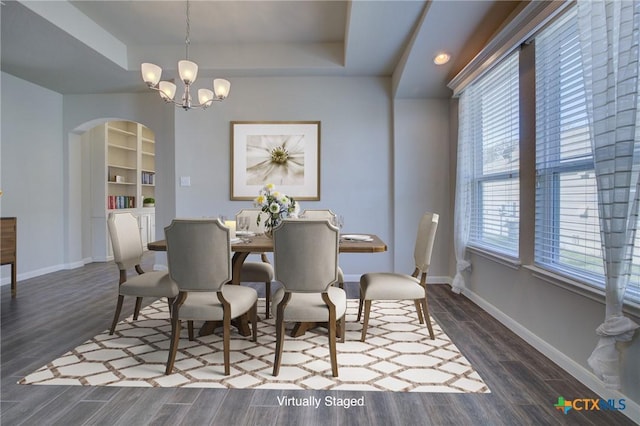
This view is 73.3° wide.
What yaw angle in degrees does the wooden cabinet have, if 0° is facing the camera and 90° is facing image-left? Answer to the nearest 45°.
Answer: approximately 270°

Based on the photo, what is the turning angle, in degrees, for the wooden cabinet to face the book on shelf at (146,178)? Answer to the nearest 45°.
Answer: approximately 45° to its left

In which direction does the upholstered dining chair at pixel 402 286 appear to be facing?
to the viewer's left

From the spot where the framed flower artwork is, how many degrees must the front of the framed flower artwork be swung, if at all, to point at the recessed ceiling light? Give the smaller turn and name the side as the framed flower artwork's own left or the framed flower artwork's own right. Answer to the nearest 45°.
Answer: approximately 45° to the framed flower artwork's own left

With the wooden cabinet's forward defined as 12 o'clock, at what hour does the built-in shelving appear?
The built-in shelving is roughly at 10 o'clock from the wooden cabinet.

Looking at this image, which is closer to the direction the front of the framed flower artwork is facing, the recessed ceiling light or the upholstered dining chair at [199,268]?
the upholstered dining chair

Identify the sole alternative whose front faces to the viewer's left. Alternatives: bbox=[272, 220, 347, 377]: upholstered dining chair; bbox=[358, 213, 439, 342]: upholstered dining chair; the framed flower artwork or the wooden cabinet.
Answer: bbox=[358, 213, 439, 342]: upholstered dining chair

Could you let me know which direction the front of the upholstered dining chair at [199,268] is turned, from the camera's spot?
facing away from the viewer and to the right of the viewer

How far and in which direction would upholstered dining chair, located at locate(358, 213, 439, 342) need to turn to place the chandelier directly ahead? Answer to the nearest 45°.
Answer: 0° — it already faces it

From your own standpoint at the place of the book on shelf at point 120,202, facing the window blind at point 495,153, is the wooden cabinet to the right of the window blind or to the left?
right

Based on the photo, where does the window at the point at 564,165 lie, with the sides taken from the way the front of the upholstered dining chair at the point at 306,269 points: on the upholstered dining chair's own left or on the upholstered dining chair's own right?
on the upholstered dining chair's own right

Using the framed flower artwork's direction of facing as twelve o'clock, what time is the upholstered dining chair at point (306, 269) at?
The upholstered dining chair is roughly at 12 o'clock from the framed flower artwork.

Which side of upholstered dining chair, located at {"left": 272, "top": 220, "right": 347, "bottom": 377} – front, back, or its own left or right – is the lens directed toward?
back
